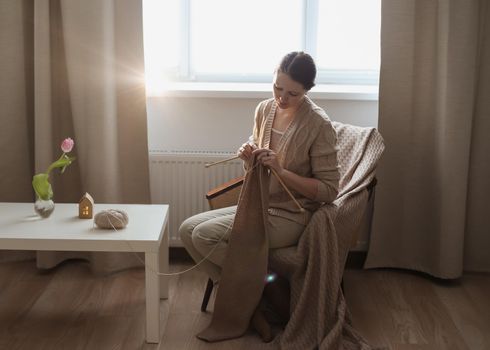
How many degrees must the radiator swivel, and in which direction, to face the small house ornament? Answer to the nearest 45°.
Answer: approximately 45° to its right

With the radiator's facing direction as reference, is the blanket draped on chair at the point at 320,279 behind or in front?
in front

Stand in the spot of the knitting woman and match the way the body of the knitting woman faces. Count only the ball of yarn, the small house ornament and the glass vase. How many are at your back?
0

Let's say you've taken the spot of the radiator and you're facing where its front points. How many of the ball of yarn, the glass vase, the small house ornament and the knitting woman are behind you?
0

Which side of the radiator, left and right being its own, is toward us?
front

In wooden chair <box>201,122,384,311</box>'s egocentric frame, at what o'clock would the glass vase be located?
The glass vase is roughly at 1 o'clock from the wooden chair.

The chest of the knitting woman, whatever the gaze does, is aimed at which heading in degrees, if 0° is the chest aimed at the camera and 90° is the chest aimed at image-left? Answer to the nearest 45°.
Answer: approximately 45°

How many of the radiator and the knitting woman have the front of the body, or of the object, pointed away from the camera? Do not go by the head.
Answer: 0

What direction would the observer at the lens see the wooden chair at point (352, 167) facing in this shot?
facing the viewer and to the left of the viewer

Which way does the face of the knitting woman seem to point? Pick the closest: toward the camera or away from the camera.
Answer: toward the camera

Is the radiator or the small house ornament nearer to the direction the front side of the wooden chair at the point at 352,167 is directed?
the small house ornament

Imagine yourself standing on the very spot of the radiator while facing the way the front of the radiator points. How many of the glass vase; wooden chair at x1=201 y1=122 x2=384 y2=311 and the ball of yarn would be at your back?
0

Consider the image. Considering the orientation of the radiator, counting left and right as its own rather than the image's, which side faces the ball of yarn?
front

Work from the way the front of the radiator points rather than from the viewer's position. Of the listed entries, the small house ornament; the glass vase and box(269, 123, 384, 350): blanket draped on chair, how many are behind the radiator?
0

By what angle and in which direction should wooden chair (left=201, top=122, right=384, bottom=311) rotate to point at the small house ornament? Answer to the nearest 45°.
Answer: approximately 45° to its right

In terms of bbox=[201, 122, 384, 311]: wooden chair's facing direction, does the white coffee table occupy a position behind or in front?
in front
